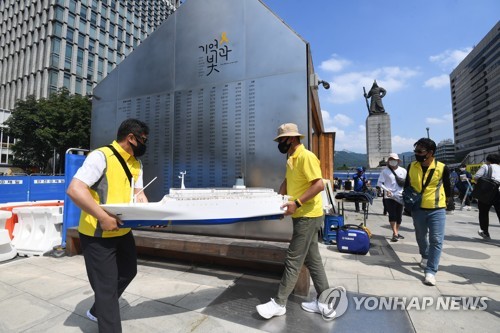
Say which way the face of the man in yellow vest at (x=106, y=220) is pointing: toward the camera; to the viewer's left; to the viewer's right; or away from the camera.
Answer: to the viewer's right

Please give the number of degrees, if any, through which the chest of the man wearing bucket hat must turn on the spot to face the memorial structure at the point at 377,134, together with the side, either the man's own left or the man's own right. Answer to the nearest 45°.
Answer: approximately 90° to the man's own right

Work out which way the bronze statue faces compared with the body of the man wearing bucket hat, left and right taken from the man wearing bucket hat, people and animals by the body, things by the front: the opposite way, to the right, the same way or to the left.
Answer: to the left

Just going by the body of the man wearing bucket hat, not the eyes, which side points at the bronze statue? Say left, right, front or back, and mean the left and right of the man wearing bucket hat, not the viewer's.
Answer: right

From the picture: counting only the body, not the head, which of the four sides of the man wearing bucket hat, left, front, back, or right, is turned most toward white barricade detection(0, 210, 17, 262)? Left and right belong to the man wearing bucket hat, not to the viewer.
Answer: front

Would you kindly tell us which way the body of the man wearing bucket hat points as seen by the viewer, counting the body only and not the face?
to the viewer's left

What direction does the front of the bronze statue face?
toward the camera

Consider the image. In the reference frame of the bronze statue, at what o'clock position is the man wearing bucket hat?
The man wearing bucket hat is roughly at 12 o'clock from the bronze statue.

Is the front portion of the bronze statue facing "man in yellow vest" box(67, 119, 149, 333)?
yes

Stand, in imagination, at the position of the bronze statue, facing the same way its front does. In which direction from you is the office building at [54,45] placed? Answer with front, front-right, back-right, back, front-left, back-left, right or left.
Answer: right

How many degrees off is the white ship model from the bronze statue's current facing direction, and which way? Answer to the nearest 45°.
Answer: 0° — it already faces it

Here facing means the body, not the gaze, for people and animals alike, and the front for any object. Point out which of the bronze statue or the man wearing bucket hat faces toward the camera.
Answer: the bronze statue

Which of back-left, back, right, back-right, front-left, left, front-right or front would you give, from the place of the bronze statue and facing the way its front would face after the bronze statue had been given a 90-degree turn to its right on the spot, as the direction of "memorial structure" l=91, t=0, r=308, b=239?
left

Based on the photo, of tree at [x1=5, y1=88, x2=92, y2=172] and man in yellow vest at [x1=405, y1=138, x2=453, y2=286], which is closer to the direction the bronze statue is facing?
the man in yellow vest

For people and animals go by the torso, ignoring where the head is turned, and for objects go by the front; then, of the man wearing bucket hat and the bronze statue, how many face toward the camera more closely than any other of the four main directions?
1

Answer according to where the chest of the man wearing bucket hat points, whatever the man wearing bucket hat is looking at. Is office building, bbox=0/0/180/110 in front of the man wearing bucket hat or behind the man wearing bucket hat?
in front

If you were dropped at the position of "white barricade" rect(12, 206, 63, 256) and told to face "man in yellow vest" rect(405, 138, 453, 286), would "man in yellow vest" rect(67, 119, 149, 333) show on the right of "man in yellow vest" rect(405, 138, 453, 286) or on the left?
right

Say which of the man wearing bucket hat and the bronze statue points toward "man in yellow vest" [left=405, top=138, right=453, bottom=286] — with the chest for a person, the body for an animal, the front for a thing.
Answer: the bronze statue

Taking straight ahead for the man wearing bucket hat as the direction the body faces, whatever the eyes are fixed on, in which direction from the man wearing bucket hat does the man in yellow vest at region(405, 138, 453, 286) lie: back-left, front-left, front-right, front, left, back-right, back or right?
back-right

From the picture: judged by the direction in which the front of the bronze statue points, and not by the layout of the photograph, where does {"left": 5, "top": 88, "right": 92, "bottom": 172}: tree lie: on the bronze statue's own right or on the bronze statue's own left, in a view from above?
on the bronze statue's own right

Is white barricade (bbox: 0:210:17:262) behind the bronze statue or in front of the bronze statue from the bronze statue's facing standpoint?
in front
